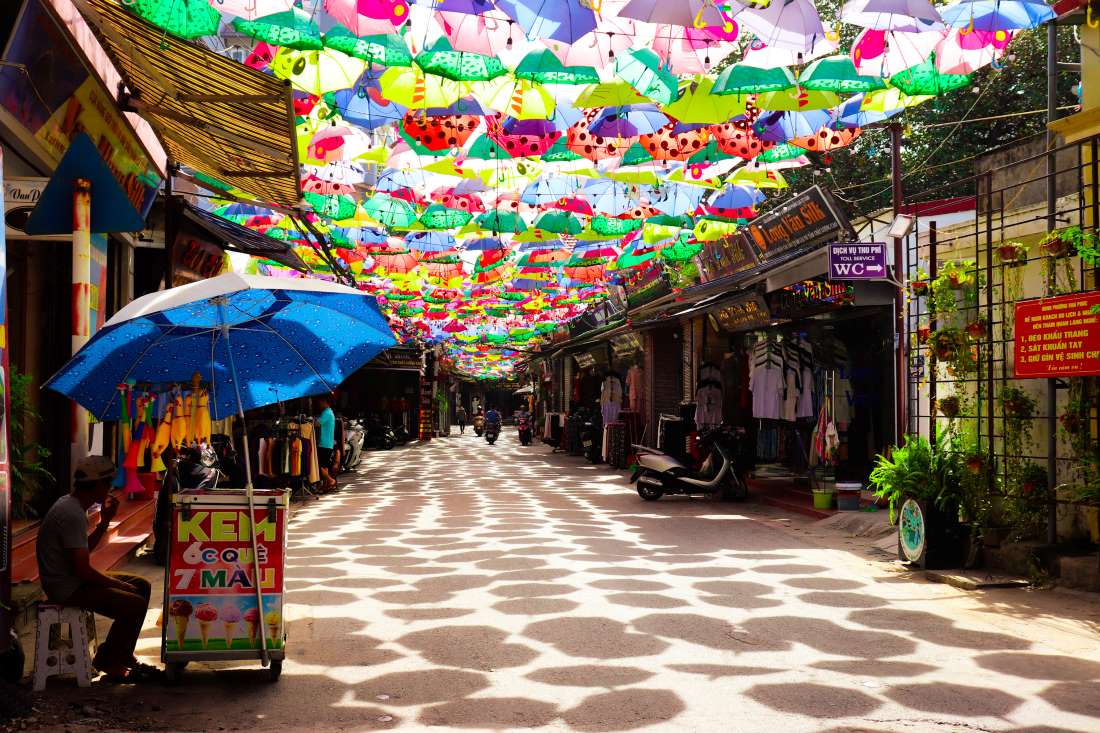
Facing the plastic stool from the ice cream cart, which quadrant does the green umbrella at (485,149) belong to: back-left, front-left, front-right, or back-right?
back-right

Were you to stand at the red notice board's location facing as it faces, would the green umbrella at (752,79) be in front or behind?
in front

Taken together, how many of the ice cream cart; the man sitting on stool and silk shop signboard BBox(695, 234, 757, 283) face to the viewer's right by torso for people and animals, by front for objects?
1

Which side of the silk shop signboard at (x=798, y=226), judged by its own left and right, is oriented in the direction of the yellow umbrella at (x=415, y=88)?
front

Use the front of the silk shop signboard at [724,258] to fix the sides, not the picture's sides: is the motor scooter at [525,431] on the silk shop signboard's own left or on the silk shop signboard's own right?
on the silk shop signboard's own right

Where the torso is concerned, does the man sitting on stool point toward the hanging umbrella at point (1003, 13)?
yes

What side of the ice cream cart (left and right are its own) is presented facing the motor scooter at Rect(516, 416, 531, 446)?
back

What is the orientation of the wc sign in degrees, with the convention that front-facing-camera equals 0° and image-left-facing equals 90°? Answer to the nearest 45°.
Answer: approximately 0°

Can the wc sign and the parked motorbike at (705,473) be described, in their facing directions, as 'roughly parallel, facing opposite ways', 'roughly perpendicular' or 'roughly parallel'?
roughly perpendicular

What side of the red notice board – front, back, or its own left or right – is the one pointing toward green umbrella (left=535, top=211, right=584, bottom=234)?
right

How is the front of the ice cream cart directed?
toward the camera

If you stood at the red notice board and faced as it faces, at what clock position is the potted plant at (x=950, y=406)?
The potted plant is roughly at 3 o'clock from the red notice board.
